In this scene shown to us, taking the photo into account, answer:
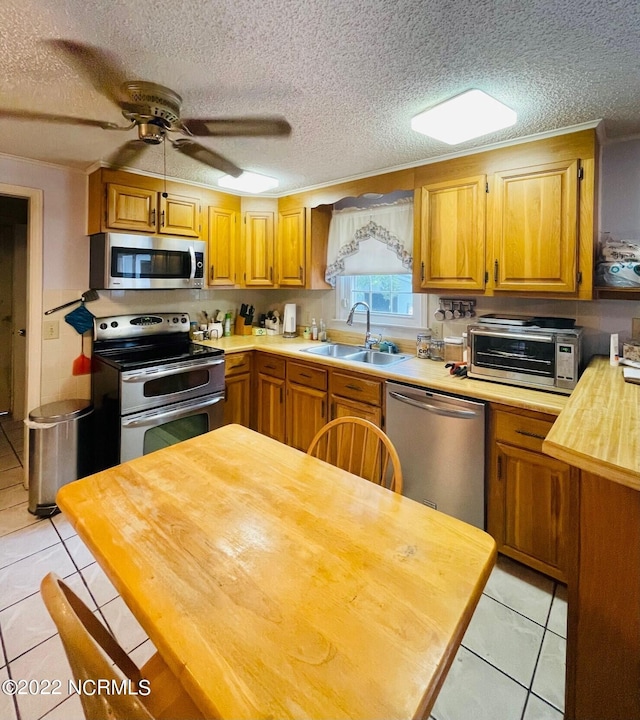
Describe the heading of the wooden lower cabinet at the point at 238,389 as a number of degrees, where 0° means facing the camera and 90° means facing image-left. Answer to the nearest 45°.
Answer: approximately 315°

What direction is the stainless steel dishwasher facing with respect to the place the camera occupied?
facing the viewer and to the left of the viewer

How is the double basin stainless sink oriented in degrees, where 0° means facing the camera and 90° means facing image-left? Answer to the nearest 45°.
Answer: approximately 45°

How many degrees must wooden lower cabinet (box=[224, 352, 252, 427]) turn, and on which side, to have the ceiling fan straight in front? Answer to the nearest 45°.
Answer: approximately 45° to its right

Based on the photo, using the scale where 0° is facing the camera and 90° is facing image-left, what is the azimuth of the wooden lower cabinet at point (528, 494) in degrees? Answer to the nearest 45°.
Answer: approximately 45°

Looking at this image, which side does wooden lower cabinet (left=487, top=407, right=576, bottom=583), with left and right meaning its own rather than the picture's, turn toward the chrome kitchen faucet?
right
